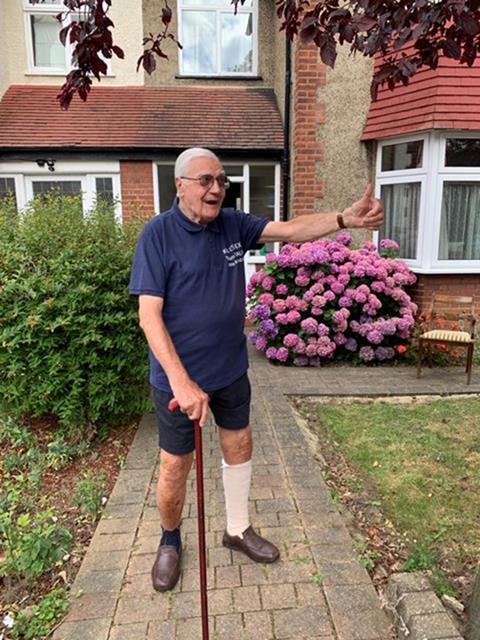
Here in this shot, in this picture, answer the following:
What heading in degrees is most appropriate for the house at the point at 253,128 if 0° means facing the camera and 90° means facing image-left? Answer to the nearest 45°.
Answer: approximately 0°

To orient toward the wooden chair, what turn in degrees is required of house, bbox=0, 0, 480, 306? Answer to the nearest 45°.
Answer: approximately 45° to its left

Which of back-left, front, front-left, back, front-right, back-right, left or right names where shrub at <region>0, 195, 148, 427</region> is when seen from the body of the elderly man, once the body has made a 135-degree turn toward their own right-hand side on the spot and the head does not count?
front-right

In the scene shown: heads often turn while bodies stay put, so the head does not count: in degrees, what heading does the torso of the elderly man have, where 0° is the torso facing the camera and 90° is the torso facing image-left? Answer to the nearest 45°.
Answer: approximately 315°

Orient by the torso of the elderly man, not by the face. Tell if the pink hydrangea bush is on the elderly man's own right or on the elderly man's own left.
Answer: on the elderly man's own left
